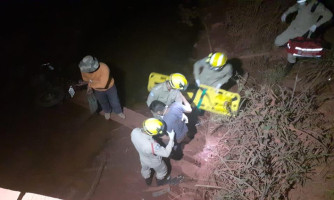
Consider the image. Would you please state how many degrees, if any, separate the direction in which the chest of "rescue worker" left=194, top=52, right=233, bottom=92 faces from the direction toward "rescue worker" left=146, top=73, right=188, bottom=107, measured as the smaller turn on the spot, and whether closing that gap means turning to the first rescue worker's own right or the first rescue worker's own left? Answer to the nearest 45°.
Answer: approximately 45° to the first rescue worker's own right

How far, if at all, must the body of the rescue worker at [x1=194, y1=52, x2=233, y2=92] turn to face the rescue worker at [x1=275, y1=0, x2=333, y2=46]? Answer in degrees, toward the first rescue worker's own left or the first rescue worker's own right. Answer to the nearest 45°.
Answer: approximately 135° to the first rescue worker's own left

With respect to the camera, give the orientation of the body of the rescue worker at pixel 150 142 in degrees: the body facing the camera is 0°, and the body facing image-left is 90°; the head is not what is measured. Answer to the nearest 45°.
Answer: approximately 225°

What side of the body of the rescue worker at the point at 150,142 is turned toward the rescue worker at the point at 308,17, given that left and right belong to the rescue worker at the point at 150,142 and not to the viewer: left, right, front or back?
front

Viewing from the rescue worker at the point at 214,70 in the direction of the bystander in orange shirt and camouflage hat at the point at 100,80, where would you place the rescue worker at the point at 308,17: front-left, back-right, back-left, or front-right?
back-right

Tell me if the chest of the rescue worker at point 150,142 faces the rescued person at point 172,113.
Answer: yes

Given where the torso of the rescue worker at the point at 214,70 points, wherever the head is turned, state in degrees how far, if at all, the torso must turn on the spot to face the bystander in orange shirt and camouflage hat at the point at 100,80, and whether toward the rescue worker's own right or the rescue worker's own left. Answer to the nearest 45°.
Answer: approximately 90° to the rescue worker's own right

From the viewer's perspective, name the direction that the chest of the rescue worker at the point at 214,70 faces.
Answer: toward the camera

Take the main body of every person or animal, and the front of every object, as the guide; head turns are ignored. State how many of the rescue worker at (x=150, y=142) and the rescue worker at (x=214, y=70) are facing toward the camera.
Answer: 1

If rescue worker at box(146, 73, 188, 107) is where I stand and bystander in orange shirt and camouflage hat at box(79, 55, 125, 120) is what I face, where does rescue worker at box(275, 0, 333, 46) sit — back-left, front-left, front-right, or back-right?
back-right
